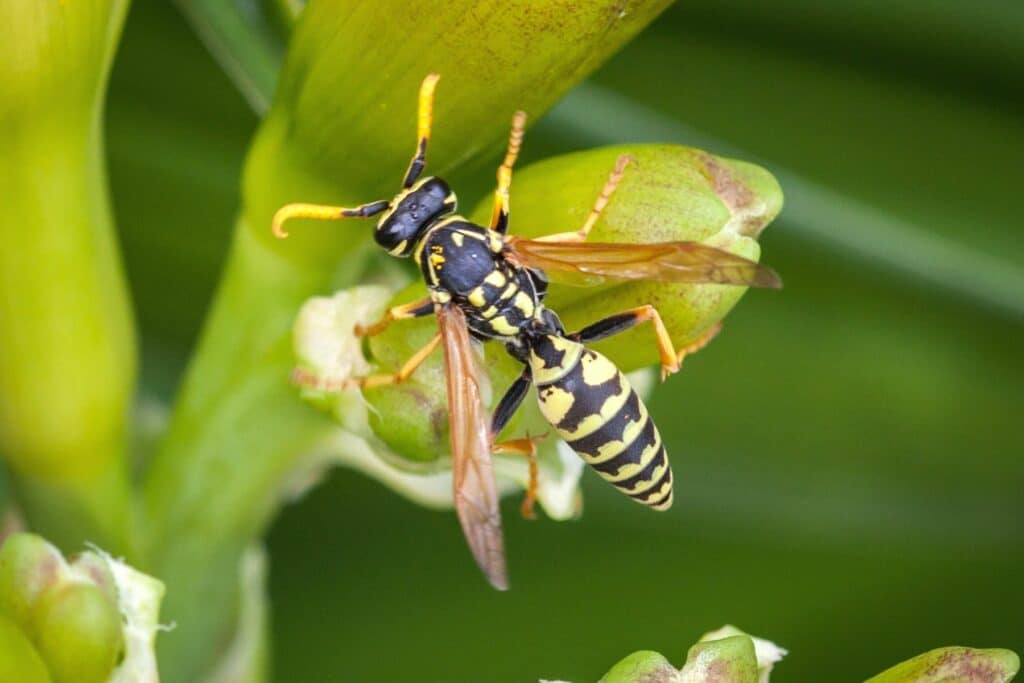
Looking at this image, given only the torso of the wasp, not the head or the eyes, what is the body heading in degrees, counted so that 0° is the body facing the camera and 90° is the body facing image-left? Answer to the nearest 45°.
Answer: approximately 135°
